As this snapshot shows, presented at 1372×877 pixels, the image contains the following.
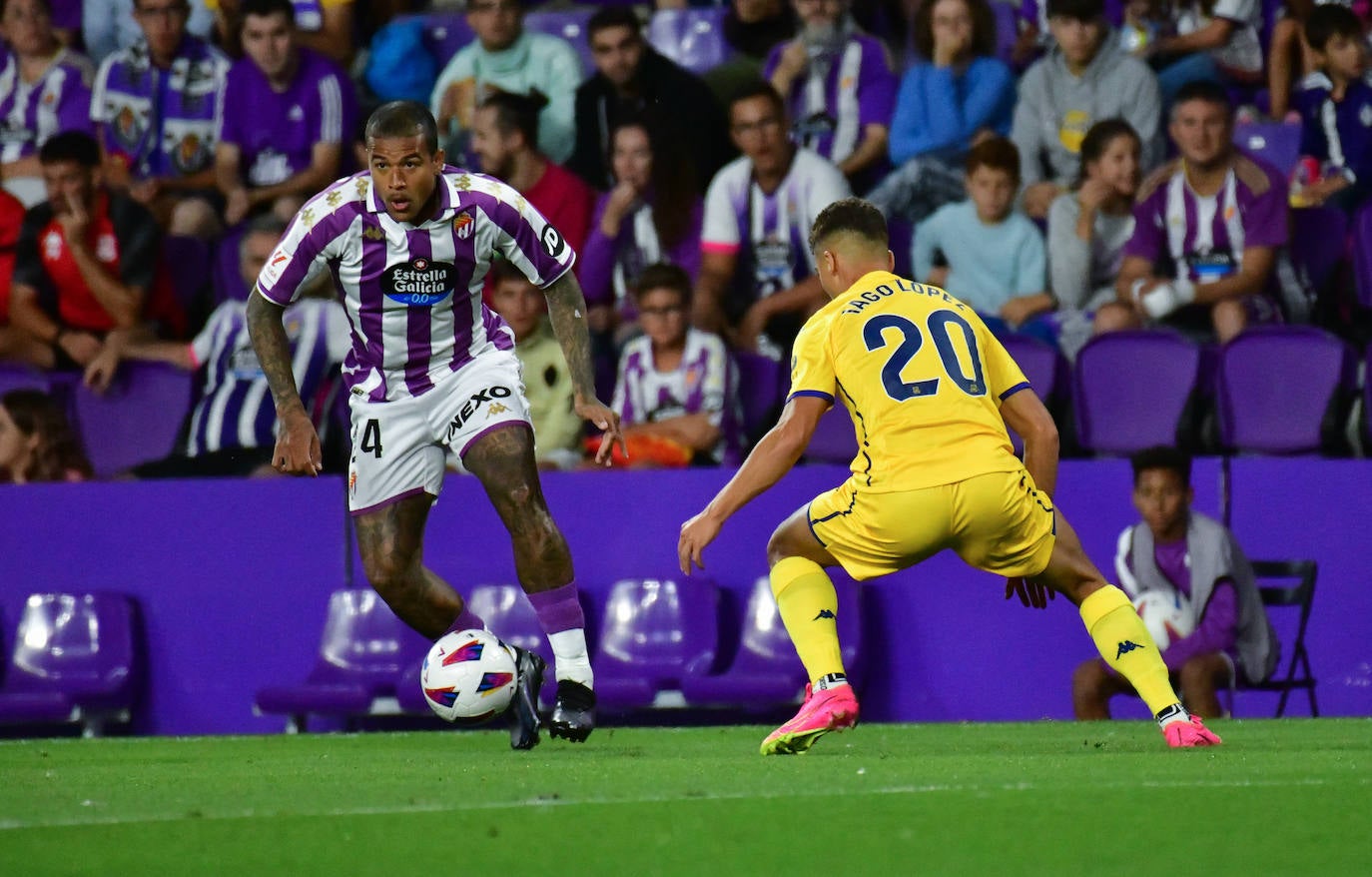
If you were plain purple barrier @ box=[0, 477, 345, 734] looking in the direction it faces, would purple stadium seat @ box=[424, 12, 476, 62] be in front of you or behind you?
behind

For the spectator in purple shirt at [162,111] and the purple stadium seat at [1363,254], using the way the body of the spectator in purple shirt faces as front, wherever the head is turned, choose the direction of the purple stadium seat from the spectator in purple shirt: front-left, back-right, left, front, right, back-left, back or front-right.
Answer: front-left

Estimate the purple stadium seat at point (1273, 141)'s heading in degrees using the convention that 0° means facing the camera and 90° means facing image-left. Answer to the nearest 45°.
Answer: approximately 0°

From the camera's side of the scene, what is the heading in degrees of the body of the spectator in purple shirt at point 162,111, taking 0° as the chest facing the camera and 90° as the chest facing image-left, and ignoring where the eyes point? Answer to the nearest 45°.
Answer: approximately 0°

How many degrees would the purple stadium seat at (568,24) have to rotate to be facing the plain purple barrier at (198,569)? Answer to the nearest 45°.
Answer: approximately 45° to its right

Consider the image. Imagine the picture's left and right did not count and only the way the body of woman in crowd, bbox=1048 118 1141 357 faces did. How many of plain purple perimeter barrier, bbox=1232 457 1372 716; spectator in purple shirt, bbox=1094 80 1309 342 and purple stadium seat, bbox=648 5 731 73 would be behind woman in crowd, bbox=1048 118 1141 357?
1
